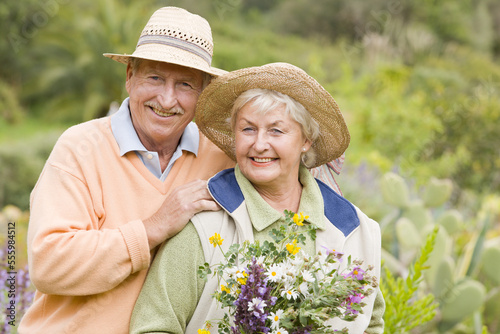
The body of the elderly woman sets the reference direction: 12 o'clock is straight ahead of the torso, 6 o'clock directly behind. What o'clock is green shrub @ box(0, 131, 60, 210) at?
The green shrub is roughly at 5 o'clock from the elderly woman.

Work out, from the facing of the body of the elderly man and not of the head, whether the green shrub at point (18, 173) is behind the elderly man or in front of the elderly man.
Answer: behind

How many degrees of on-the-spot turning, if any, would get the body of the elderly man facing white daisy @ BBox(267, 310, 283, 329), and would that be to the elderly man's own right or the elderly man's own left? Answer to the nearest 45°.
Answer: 0° — they already face it

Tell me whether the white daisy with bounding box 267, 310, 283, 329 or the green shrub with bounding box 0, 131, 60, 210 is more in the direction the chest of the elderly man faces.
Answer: the white daisy

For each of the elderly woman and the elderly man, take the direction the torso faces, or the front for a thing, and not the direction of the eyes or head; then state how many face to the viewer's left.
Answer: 0

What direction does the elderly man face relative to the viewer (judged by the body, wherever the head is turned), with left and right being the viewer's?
facing the viewer and to the right of the viewer

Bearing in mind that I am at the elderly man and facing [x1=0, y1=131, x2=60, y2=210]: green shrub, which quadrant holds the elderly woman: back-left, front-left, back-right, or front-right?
back-right

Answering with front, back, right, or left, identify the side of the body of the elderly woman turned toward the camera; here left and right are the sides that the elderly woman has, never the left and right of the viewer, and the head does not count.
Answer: front
